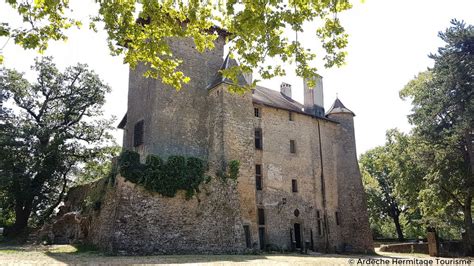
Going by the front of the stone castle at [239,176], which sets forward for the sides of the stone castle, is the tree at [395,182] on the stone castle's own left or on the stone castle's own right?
on the stone castle's own left

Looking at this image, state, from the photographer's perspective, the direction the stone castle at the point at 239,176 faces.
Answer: facing the viewer and to the right of the viewer

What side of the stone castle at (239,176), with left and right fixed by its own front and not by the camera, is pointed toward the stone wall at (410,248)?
left

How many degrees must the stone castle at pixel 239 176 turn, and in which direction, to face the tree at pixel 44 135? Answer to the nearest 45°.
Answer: approximately 135° to its right

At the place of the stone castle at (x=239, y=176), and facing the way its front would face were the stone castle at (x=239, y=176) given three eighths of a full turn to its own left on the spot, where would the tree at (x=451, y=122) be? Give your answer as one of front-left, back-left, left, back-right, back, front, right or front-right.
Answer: right

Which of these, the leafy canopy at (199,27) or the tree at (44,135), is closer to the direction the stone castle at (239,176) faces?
the leafy canopy

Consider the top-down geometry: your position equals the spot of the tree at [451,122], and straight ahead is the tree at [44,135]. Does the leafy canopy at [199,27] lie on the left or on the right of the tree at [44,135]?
left
